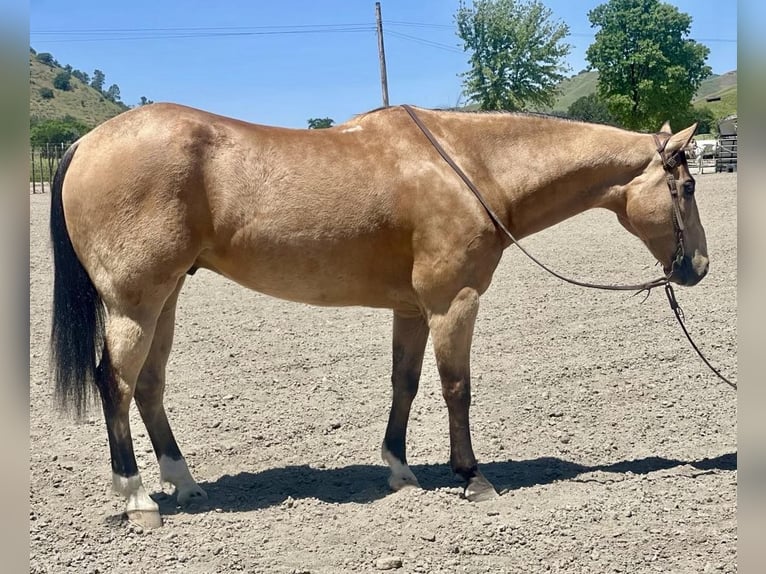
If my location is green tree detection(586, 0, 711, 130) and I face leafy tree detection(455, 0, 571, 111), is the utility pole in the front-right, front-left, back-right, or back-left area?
front-left

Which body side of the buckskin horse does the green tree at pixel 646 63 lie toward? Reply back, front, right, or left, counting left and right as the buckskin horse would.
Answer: left

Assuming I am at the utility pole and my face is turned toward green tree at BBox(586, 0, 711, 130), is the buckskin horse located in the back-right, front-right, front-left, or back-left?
back-right

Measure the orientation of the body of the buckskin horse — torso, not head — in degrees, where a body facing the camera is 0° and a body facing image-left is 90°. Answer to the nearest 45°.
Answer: approximately 270°

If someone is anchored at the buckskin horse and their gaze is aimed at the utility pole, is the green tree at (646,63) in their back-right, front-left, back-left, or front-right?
front-right

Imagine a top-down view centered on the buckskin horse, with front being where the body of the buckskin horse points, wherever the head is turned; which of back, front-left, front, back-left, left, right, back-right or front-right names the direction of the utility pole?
left
